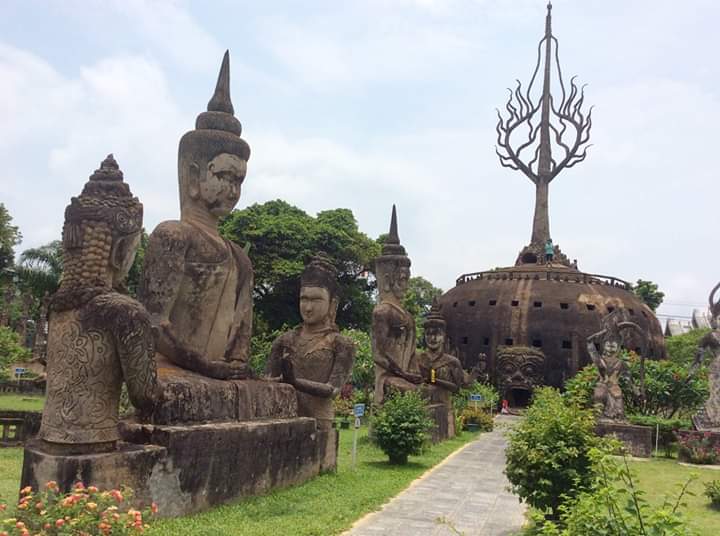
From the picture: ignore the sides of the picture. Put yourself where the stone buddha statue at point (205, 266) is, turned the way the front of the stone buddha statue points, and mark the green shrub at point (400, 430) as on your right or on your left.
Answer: on your left

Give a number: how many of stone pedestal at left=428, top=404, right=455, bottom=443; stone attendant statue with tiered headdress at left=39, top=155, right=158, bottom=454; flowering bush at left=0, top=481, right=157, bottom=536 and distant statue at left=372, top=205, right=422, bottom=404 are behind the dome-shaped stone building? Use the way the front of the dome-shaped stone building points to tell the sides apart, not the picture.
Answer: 0

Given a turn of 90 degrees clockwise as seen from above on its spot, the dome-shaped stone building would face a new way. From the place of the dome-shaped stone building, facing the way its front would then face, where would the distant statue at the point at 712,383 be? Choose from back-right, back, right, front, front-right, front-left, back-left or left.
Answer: left

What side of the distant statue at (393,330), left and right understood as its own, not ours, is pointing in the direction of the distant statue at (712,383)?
left

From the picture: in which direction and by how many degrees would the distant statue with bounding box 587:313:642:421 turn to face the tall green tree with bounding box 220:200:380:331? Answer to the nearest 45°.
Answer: approximately 135° to its right

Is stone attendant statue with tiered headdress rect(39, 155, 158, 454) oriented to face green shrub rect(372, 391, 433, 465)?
yes

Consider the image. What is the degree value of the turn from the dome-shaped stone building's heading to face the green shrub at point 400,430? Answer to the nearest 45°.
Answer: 0° — it already faces it

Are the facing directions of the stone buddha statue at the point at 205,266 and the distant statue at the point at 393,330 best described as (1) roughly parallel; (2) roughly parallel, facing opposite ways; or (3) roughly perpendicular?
roughly parallel

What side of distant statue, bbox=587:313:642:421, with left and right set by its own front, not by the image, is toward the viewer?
front

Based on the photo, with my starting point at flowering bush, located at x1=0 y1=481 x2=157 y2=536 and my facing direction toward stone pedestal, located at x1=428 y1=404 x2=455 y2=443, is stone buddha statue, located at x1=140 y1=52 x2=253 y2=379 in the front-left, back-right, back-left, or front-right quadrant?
front-left

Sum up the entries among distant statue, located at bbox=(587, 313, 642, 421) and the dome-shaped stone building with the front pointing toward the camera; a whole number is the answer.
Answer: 2

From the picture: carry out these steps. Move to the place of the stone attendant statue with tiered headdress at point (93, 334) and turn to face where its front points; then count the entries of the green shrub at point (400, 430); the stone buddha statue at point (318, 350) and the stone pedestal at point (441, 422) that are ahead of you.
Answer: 3

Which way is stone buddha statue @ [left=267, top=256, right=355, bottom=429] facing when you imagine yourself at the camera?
facing the viewer and to the left of the viewer

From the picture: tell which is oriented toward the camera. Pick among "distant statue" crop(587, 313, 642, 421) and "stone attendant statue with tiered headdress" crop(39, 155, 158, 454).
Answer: the distant statue

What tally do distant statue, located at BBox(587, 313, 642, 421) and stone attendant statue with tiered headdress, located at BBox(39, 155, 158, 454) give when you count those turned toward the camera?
1

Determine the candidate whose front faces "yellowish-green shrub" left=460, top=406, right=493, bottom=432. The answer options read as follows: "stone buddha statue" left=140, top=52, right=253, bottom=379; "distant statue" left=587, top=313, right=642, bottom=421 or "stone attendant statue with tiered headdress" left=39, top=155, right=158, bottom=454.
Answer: "stone attendant statue with tiered headdress" left=39, top=155, right=158, bottom=454

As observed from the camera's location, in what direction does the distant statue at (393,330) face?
facing the viewer and to the right of the viewer

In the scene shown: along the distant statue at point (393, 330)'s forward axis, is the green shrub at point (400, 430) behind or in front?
in front

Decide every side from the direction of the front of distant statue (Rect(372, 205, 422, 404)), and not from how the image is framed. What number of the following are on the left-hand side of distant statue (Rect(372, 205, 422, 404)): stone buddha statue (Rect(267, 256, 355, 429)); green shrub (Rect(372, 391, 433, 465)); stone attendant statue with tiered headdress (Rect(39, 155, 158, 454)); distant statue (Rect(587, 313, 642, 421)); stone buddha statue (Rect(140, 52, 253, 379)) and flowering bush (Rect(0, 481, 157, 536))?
1
